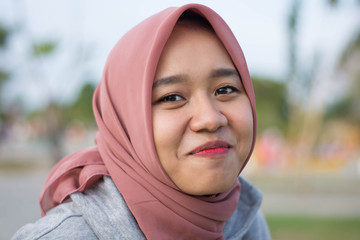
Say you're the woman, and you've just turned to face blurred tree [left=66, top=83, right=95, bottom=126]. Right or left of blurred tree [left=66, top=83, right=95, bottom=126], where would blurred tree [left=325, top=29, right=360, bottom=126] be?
right

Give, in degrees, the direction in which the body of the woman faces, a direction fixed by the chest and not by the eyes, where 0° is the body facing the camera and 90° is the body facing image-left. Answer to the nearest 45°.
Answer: approximately 315°

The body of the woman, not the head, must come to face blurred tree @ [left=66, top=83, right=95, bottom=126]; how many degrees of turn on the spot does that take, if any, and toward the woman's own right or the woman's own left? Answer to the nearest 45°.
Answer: approximately 135° to the woman's own left

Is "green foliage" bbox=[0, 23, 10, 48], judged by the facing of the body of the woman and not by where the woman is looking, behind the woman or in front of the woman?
behind
